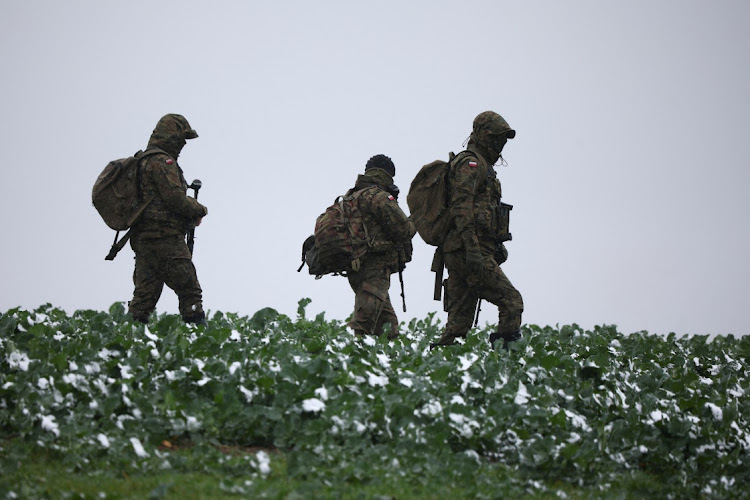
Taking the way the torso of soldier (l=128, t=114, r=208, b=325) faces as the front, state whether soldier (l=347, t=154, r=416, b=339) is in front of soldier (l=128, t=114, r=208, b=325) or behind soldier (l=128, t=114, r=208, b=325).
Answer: in front

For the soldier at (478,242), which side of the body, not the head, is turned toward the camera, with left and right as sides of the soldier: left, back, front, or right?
right

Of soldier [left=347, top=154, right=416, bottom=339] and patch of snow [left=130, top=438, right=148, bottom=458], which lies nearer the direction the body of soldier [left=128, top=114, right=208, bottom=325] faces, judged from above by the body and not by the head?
the soldier

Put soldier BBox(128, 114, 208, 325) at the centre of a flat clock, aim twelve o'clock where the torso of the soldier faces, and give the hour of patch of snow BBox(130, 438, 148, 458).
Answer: The patch of snow is roughly at 3 o'clock from the soldier.

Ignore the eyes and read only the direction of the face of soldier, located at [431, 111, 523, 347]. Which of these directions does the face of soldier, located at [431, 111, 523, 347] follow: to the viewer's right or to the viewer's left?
to the viewer's right

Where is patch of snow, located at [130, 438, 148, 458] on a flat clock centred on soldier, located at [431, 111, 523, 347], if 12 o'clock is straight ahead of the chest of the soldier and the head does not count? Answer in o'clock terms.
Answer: The patch of snow is roughly at 4 o'clock from the soldier.

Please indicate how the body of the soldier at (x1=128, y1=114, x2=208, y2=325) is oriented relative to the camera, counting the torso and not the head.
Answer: to the viewer's right

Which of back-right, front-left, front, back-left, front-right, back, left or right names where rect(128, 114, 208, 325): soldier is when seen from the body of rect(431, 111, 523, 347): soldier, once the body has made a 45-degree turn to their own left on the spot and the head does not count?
back-left
